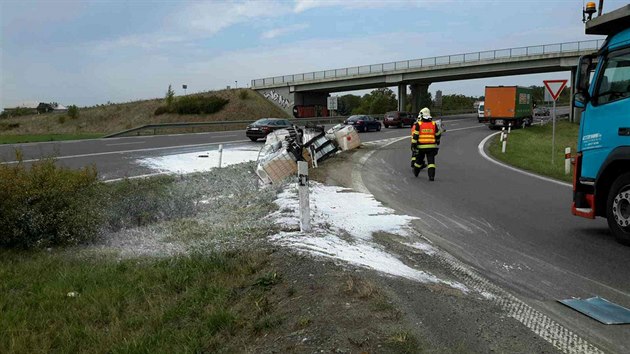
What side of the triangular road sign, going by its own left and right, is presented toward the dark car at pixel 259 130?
right

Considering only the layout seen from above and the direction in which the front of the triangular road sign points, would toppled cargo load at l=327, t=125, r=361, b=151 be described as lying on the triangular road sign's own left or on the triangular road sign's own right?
on the triangular road sign's own right

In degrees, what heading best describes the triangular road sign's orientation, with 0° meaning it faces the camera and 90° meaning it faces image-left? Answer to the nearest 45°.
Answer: approximately 0°

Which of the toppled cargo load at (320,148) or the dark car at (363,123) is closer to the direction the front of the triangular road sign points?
the toppled cargo load

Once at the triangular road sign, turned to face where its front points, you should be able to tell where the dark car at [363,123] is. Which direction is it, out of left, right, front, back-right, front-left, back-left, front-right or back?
back-right
